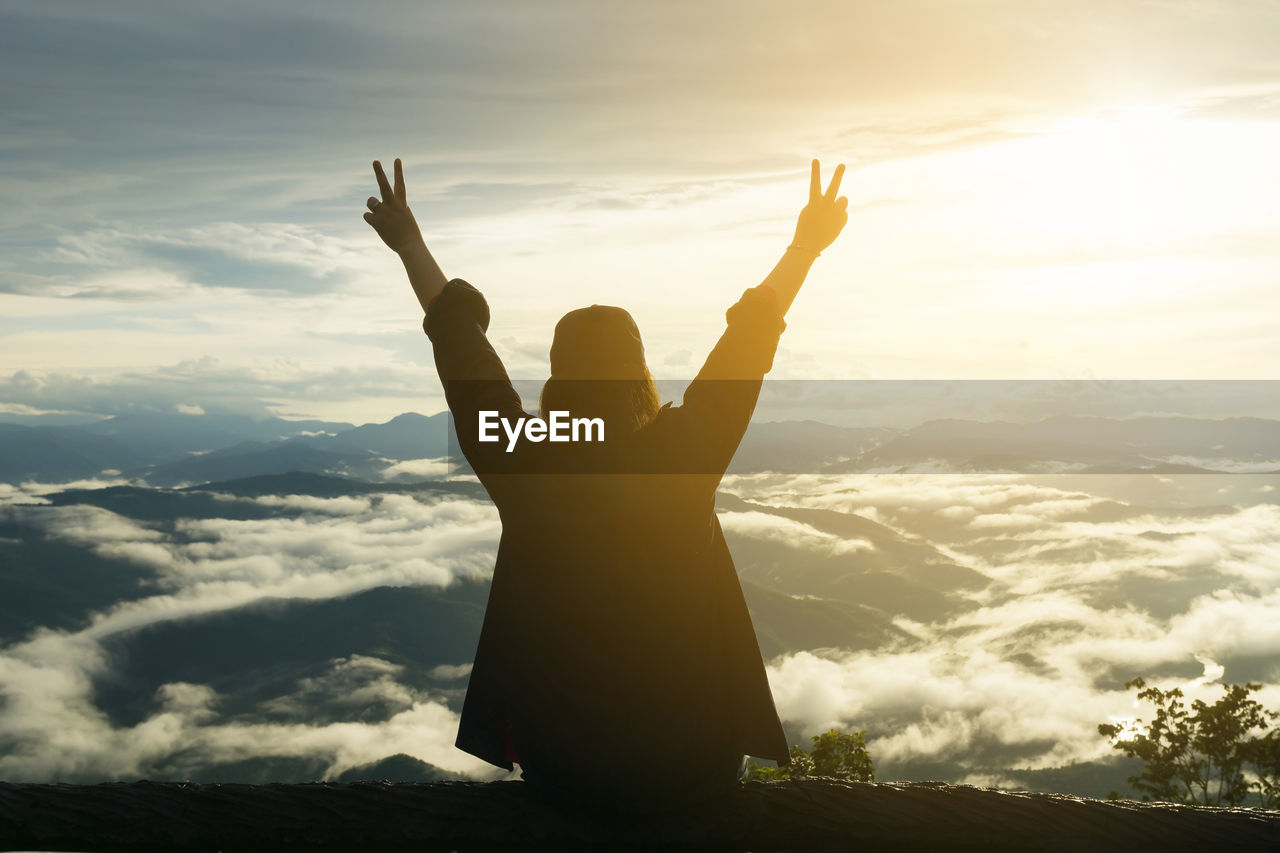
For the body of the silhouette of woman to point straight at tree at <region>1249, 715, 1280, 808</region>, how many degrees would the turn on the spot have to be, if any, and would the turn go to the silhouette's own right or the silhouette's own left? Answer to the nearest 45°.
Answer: approximately 45° to the silhouette's own right

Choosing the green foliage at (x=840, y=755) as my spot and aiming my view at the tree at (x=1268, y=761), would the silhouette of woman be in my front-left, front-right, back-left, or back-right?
back-right

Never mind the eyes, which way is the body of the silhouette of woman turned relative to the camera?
away from the camera

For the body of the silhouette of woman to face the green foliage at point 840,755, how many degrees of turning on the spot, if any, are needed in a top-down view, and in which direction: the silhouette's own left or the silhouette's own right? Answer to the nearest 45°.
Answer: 0° — they already face it

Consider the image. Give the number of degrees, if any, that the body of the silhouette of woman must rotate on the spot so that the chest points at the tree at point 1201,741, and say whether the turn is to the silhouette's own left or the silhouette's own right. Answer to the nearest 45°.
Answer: approximately 45° to the silhouette's own right
